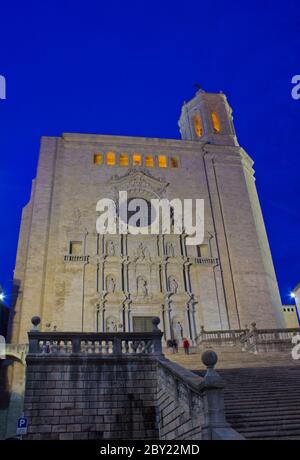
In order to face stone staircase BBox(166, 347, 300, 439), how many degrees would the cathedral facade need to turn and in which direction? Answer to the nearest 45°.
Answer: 0° — it already faces it

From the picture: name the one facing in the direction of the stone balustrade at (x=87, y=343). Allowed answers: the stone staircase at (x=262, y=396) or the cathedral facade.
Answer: the cathedral facade

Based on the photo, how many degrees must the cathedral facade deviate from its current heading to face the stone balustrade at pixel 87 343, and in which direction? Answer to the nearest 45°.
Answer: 0° — it already faces it

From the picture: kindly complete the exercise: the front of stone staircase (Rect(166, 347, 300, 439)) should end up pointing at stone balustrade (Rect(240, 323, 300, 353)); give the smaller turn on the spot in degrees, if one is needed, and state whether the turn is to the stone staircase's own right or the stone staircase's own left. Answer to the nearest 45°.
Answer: approximately 180°
